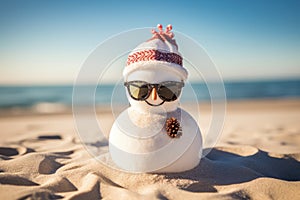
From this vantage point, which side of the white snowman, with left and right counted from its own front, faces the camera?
front
